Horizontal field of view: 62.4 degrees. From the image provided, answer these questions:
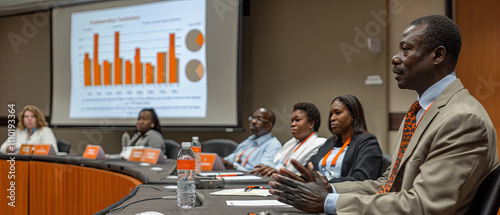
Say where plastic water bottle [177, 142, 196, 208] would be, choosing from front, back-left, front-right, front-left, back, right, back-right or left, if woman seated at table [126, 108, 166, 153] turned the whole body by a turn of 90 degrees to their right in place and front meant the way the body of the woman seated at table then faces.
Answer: back-left

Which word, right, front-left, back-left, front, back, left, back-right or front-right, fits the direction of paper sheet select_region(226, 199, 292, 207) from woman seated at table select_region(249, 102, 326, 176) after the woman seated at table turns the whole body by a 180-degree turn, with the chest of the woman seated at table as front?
back-right

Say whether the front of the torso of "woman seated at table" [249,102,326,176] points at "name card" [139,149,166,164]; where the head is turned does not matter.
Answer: no

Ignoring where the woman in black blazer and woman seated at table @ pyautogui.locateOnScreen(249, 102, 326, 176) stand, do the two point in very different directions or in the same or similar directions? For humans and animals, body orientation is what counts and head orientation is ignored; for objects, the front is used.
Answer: same or similar directions

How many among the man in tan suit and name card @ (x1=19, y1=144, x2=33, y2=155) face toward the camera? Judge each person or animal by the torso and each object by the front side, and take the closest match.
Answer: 1

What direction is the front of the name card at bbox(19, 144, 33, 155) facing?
toward the camera

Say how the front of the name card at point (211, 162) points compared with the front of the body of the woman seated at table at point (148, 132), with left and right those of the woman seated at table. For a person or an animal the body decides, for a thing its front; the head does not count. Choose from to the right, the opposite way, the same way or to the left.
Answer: the same way

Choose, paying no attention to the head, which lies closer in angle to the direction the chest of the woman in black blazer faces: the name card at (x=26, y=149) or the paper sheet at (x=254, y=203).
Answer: the paper sheet

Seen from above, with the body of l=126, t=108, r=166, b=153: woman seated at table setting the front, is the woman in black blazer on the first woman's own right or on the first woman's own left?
on the first woman's own left

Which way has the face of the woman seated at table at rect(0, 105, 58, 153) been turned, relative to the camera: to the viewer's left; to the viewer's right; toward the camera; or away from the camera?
toward the camera

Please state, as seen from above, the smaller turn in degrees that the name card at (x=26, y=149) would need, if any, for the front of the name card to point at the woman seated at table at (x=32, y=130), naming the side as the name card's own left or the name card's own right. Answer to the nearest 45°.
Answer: approximately 180°

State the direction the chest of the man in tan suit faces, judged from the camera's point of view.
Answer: to the viewer's left

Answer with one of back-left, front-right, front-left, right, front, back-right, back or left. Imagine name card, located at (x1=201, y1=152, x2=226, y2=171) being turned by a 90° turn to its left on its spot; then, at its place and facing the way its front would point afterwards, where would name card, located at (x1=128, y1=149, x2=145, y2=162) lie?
back

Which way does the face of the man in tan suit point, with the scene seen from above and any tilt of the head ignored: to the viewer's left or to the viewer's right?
to the viewer's left

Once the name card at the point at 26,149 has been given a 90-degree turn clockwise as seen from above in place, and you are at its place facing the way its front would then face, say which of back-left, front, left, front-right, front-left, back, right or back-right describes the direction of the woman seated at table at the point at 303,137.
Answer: back-left

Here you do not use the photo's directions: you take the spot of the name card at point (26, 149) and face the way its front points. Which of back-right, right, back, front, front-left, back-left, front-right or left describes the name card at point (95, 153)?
front-left

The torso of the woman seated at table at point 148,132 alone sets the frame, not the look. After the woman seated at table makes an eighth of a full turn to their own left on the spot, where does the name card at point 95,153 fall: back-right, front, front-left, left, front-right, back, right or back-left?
front-right

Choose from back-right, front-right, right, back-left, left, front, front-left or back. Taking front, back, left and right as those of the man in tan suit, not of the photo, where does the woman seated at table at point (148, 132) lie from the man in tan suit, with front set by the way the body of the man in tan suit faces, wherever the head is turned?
front-right

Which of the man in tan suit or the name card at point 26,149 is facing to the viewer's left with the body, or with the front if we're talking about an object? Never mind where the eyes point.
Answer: the man in tan suit
